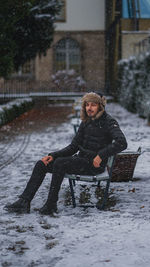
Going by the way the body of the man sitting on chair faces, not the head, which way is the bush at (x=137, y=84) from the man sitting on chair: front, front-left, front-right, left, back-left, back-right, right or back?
back-right

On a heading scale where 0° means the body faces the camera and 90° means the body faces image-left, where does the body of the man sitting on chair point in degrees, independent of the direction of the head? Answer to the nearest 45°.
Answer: approximately 45°

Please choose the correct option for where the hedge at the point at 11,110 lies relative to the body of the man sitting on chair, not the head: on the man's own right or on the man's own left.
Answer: on the man's own right

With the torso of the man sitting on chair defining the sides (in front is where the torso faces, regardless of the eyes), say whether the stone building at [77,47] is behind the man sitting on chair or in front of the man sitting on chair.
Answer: behind

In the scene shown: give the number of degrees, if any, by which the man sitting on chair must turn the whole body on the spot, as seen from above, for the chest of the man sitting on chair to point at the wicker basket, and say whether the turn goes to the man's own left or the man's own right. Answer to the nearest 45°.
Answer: approximately 180°
